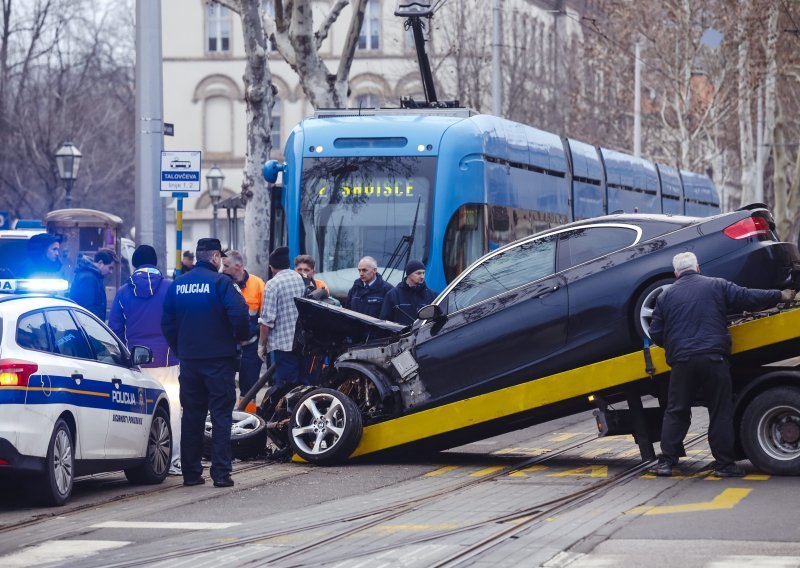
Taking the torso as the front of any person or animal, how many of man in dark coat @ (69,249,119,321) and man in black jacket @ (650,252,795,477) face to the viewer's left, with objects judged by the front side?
0

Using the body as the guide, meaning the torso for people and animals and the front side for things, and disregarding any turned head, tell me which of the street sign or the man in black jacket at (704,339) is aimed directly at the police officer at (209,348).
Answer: the street sign

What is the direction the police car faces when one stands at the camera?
facing away from the viewer and to the right of the viewer

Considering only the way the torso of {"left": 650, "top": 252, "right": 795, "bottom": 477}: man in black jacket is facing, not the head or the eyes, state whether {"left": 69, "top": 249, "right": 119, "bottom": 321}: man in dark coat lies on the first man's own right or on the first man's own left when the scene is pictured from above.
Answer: on the first man's own left

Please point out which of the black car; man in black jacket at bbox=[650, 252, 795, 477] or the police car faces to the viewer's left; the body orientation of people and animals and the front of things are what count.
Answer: the black car

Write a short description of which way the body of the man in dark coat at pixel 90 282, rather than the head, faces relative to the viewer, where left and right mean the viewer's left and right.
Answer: facing to the right of the viewer

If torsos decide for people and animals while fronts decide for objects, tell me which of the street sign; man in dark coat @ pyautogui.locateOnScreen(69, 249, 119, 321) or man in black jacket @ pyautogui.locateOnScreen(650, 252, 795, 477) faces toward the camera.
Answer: the street sign

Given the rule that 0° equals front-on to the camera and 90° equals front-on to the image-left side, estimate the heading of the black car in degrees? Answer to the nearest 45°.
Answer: approximately 90°

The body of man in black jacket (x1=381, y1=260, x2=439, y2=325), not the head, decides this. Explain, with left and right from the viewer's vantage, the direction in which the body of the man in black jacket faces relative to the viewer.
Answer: facing the viewer and to the right of the viewer

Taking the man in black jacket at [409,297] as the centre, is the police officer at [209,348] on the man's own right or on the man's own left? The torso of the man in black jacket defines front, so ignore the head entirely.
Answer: on the man's own right

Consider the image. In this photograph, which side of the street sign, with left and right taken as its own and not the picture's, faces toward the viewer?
front
